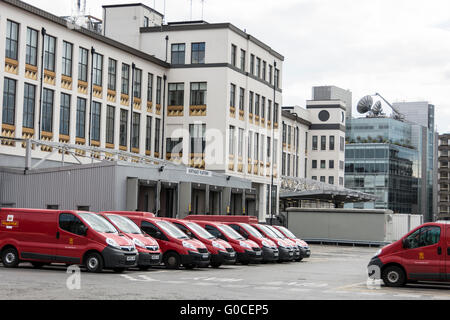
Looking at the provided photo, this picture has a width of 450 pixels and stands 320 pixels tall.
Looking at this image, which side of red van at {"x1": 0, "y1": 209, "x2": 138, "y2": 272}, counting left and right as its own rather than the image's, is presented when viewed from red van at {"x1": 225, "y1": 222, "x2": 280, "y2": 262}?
left

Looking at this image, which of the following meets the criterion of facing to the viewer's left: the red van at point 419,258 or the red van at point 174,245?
the red van at point 419,258

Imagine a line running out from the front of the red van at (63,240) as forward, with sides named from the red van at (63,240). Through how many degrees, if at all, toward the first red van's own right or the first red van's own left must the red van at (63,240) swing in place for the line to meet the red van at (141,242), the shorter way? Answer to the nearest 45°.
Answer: approximately 90° to the first red van's own left

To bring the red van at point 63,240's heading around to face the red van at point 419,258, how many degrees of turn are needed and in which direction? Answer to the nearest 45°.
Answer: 0° — it already faces it

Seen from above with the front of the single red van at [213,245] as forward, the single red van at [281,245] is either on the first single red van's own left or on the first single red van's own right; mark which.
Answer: on the first single red van's own left

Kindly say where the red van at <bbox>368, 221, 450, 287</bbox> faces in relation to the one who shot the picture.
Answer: facing to the left of the viewer
